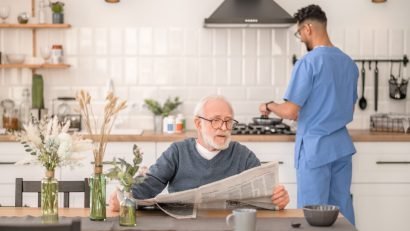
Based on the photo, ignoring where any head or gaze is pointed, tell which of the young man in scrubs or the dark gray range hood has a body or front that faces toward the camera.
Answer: the dark gray range hood

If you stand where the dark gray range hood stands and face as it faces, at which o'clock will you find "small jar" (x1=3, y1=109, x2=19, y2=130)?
The small jar is roughly at 3 o'clock from the dark gray range hood.

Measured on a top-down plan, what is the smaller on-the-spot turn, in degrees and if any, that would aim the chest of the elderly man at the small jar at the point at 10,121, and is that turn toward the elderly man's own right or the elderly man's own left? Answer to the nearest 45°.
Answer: approximately 135° to the elderly man's own right

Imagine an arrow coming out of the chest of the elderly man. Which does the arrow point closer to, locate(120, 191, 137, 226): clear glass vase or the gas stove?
the clear glass vase

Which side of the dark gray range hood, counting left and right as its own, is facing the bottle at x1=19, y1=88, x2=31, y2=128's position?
right

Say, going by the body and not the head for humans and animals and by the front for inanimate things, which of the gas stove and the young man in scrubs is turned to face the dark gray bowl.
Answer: the gas stove

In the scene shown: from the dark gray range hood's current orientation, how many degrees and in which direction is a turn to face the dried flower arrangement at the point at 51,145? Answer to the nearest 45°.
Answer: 0° — it already faces it

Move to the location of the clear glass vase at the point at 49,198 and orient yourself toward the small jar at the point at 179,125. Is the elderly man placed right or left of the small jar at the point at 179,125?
right

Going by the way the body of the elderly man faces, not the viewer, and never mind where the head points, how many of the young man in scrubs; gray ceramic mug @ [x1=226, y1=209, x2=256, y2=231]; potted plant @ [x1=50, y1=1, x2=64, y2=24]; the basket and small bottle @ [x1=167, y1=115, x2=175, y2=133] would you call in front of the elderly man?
1

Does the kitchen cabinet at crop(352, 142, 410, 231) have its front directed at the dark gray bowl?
yes

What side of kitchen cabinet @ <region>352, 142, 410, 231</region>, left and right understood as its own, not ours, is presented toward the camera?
front

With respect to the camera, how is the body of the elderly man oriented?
toward the camera

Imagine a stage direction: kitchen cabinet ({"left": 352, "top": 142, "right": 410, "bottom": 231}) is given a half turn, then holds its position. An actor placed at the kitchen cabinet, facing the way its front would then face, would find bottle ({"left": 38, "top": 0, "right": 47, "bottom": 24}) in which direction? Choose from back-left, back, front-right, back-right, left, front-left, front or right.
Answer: left

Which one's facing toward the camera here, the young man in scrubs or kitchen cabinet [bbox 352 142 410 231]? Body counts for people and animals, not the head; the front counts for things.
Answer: the kitchen cabinet

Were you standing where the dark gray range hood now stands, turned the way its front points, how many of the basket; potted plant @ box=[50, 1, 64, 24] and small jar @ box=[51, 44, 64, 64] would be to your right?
2
